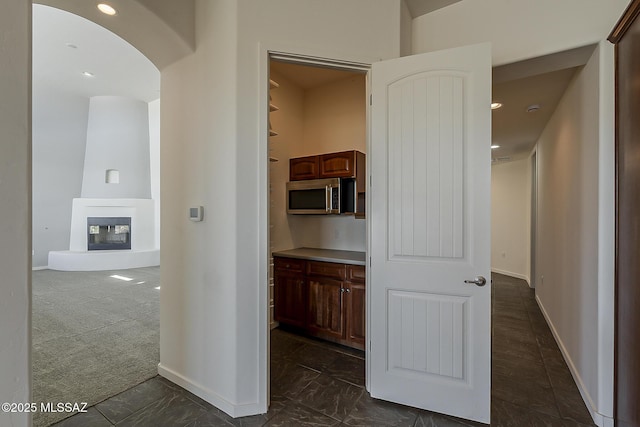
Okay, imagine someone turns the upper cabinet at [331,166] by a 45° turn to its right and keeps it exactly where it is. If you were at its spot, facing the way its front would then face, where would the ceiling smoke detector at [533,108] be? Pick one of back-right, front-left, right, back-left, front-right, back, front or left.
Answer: back

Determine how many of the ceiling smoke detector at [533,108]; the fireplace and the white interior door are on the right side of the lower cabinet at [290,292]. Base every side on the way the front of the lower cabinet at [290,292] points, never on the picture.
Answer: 1

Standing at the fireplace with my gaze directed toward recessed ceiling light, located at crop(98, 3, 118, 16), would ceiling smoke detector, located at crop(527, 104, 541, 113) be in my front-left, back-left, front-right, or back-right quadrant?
front-left

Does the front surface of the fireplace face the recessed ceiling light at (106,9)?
yes

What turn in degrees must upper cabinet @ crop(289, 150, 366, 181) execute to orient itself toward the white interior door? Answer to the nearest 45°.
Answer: approximately 90° to its left

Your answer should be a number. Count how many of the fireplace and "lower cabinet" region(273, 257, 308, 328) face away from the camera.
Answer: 0

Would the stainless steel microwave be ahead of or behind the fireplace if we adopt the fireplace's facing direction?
ahead

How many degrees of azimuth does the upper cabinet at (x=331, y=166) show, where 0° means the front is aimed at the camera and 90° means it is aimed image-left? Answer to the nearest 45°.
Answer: approximately 45°

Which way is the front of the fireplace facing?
toward the camera

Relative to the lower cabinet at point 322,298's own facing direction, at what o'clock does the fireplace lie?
The fireplace is roughly at 3 o'clock from the lower cabinet.

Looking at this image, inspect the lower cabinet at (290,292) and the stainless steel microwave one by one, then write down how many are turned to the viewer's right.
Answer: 0

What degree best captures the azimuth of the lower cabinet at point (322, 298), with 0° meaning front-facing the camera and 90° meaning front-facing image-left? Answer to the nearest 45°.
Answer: approximately 45°

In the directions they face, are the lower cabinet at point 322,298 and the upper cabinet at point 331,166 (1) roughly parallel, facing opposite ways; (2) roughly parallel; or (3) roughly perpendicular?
roughly parallel

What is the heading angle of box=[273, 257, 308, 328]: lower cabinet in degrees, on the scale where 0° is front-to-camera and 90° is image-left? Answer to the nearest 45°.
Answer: approximately 45°
